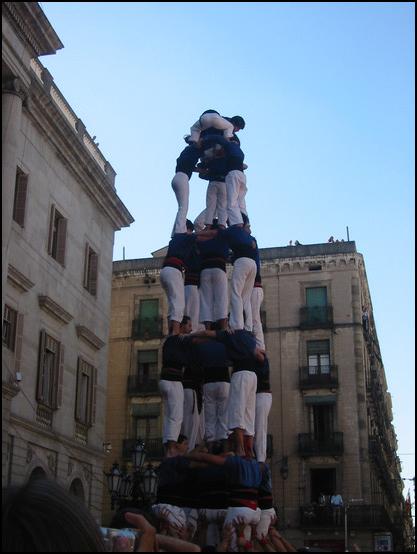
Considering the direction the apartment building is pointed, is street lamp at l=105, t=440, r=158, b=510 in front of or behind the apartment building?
in front

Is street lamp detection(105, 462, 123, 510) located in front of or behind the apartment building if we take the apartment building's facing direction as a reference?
in front

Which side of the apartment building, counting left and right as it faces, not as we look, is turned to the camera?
front
